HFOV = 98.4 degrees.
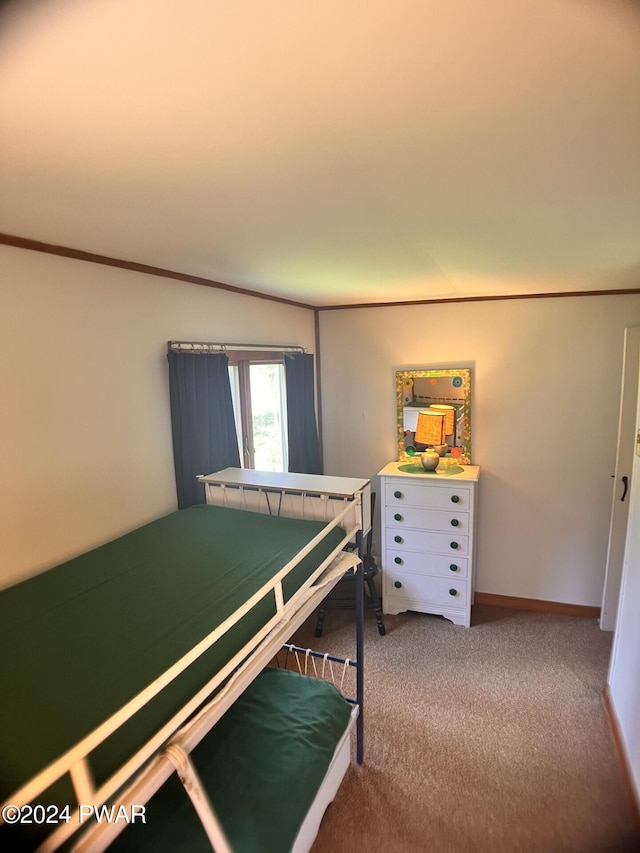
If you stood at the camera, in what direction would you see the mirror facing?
facing the viewer

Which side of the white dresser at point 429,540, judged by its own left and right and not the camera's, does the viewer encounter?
front

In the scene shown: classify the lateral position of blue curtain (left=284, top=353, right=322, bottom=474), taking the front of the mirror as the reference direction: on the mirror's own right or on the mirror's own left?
on the mirror's own right

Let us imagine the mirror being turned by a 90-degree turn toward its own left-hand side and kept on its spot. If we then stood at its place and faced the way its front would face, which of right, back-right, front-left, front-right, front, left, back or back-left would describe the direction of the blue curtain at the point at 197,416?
back-right

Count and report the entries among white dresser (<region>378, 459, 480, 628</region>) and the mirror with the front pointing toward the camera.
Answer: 2

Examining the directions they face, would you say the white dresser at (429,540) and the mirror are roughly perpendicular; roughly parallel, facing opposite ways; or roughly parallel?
roughly parallel

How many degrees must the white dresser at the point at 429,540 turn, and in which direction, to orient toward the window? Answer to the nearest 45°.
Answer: approximately 90° to its right

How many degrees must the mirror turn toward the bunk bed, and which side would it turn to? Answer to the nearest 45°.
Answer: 0° — it already faces it

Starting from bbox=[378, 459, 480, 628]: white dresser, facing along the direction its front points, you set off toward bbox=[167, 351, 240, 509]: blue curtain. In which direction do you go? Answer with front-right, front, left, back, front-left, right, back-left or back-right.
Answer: front-right

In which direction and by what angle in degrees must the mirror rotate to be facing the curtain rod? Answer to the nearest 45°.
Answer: approximately 45° to its right

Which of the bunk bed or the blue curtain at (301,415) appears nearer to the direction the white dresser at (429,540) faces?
the bunk bed
